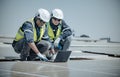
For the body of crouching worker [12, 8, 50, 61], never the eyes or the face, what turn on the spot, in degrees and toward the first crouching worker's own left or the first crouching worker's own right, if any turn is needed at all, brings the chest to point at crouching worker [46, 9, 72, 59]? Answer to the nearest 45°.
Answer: approximately 90° to the first crouching worker's own left

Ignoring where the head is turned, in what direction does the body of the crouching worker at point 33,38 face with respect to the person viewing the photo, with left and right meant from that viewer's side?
facing the viewer and to the right of the viewer
